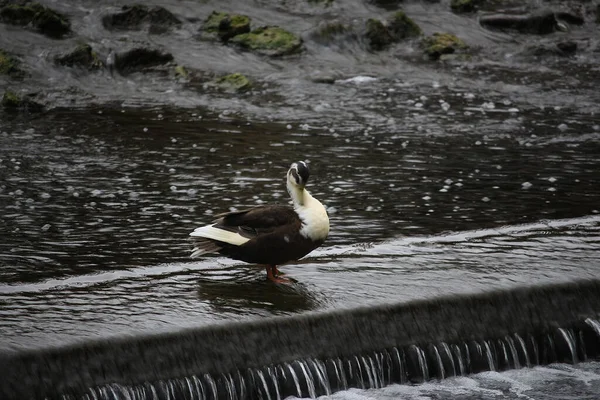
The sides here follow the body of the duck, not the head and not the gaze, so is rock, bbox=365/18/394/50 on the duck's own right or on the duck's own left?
on the duck's own left

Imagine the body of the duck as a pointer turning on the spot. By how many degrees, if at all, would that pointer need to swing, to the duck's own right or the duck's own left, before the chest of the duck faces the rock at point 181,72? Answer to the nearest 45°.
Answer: approximately 90° to the duck's own left

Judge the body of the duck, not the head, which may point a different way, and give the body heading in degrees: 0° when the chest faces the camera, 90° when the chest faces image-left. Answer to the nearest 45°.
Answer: approximately 270°

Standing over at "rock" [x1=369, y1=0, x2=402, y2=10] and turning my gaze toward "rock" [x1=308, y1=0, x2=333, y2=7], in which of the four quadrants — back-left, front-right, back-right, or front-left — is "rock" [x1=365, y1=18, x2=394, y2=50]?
front-left

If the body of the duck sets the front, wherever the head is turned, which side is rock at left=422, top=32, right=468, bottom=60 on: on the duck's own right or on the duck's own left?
on the duck's own left

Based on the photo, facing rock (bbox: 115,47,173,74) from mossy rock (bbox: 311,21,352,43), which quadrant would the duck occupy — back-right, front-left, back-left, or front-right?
front-left

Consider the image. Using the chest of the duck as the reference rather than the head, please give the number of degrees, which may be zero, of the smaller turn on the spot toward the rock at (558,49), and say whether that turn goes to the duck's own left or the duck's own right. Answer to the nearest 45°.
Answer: approximately 90° to the duck's own left

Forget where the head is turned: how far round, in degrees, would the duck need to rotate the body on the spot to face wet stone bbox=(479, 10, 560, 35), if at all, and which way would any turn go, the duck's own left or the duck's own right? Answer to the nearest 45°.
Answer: approximately 90° to the duck's own left

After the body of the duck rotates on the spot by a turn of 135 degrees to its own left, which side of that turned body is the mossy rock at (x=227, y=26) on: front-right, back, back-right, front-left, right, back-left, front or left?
front-right

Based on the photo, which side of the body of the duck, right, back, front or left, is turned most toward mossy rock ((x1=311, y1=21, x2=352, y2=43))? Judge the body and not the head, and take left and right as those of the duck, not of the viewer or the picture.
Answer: left

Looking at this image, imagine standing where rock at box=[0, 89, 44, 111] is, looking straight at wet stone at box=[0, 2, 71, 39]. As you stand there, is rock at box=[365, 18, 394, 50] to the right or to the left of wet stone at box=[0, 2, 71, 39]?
right

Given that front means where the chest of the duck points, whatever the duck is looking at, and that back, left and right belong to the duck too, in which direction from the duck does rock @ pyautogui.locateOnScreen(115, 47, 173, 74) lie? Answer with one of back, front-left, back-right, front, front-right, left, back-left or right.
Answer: left

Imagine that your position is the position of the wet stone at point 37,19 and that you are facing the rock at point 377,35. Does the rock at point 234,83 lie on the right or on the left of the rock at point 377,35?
right

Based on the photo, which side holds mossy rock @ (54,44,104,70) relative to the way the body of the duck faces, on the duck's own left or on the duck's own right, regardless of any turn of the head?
on the duck's own left

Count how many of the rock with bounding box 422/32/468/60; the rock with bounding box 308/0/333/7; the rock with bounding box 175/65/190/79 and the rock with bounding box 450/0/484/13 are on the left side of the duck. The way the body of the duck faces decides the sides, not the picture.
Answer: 4

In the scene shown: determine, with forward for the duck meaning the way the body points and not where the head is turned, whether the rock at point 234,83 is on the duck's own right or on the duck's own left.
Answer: on the duck's own left

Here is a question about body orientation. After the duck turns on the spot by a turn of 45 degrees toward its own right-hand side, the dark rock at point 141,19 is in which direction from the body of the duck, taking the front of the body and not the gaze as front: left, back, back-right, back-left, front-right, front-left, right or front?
back-left
